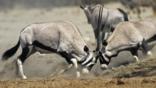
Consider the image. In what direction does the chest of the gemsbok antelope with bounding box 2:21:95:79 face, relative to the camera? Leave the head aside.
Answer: to the viewer's right

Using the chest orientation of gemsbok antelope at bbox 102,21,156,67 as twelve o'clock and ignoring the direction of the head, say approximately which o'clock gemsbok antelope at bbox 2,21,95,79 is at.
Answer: gemsbok antelope at bbox 2,21,95,79 is roughly at 11 o'clock from gemsbok antelope at bbox 102,21,156,67.

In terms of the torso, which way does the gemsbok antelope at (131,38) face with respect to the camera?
to the viewer's left

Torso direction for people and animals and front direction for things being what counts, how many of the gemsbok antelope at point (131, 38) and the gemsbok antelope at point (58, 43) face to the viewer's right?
1

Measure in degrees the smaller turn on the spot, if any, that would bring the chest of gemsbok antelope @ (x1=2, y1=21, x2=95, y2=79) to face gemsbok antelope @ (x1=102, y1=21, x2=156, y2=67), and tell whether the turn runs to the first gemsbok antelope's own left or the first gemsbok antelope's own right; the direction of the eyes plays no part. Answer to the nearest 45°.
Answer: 0° — it already faces it
